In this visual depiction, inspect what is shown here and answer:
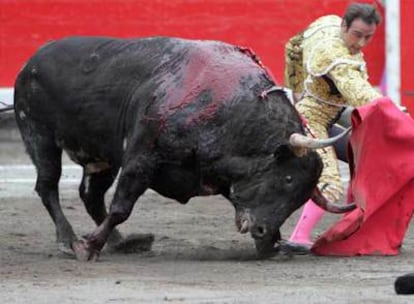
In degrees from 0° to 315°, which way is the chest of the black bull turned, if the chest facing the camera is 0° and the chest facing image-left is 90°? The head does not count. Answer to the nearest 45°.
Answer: approximately 270°
